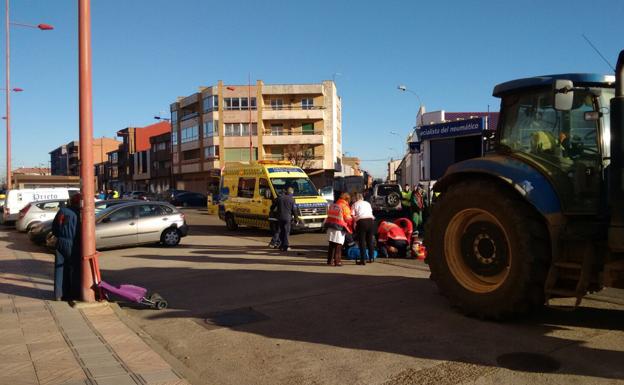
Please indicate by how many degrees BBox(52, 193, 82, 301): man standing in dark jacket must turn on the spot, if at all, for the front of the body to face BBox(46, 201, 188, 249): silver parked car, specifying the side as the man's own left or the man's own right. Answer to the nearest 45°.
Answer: approximately 45° to the man's own left

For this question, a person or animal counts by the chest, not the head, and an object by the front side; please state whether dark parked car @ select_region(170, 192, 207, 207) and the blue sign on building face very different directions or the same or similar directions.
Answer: same or similar directions

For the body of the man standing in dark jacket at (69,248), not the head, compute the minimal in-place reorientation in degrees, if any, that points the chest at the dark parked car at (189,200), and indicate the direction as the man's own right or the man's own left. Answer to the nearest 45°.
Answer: approximately 45° to the man's own left

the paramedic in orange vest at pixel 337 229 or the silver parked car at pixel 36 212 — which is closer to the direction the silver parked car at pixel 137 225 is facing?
the silver parked car

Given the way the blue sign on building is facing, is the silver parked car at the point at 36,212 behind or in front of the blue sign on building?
in front

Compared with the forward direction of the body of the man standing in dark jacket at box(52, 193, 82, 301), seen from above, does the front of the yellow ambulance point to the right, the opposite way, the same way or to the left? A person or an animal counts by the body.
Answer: to the right

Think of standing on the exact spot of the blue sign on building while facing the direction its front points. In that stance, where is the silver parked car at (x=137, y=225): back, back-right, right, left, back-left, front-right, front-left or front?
front

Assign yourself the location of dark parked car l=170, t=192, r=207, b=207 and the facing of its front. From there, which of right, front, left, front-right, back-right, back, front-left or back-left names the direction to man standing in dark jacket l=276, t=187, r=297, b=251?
left

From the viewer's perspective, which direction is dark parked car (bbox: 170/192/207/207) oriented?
to the viewer's left

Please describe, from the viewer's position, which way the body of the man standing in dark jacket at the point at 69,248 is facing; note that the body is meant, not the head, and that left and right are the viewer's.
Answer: facing away from the viewer and to the right of the viewer

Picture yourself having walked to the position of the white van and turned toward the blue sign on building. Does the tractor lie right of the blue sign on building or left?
right

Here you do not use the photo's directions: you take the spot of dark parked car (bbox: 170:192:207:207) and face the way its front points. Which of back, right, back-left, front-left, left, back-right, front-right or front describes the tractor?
left

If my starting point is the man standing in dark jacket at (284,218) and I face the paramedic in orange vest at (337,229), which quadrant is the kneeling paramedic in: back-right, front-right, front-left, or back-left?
front-left

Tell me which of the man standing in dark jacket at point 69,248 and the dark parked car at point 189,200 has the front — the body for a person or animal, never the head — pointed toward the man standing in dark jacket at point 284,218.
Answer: the man standing in dark jacket at point 69,248

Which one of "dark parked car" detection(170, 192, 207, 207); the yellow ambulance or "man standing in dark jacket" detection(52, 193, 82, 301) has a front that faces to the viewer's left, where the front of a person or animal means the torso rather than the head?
the dark parked car

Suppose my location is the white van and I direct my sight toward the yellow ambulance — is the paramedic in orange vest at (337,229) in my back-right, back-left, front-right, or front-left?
front-right
